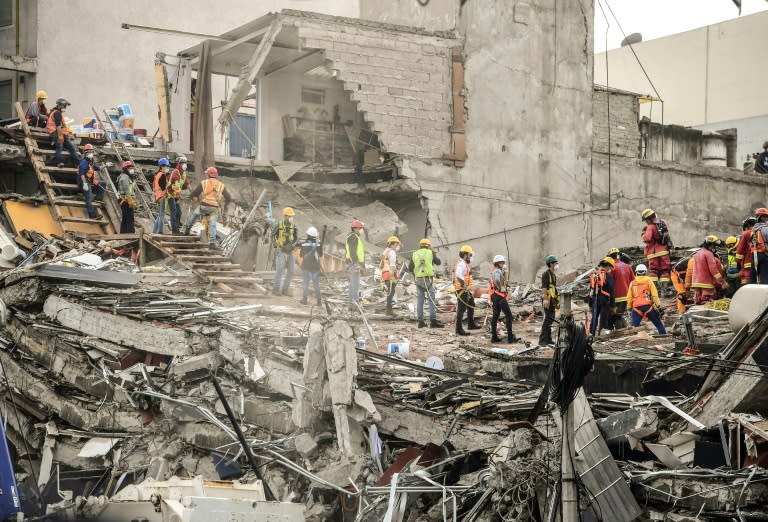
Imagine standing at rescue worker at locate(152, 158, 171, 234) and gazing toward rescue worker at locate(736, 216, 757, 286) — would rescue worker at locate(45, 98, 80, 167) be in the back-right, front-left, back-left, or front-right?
back-left

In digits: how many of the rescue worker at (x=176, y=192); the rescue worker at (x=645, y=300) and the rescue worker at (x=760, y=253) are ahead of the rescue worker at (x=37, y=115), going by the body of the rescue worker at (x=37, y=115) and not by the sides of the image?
3

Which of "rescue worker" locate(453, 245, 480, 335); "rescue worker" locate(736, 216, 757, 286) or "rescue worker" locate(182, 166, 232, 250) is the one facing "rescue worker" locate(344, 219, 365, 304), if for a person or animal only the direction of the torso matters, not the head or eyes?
"rescue worker" locate(736, 216, 757, 286)

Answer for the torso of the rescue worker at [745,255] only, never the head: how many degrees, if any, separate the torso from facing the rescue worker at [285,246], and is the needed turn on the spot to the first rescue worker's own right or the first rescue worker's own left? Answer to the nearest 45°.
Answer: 0° — they already face them

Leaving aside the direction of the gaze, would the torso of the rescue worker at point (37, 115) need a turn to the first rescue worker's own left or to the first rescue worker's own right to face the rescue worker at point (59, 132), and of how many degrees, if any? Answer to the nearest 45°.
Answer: approximately 45° to the first rescue worker's own right

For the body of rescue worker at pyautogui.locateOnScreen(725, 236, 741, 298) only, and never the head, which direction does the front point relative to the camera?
to the viewer's left
